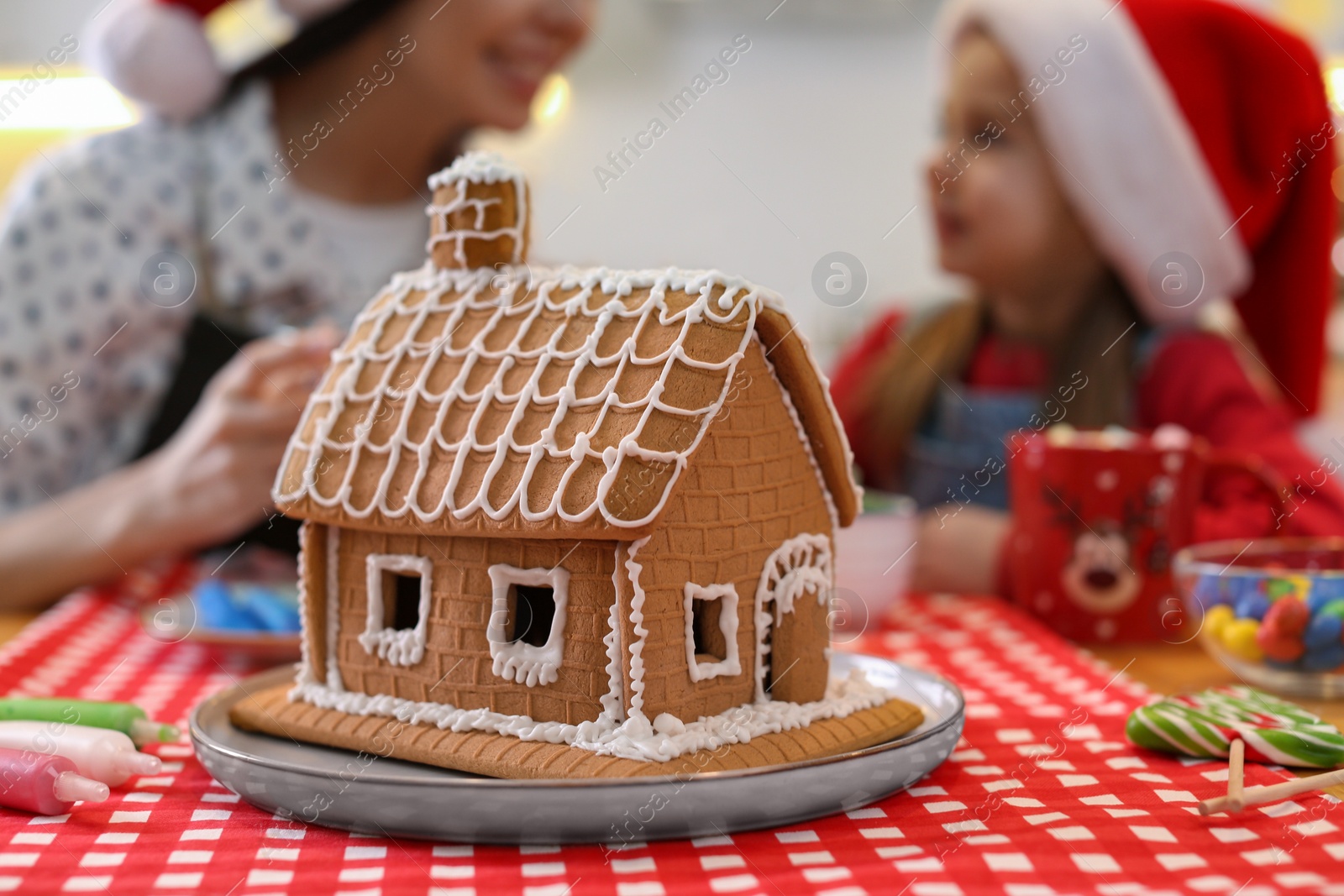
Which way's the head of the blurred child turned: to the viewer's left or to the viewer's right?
to the viewer's left

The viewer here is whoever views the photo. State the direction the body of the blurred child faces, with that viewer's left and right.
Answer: facing the viewer and to the left of the viewer

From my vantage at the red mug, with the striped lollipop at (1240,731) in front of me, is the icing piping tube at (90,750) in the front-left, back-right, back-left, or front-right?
front-right

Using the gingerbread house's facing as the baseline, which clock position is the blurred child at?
The blurred child is roughly at 9 o'clock from the gingerbread house.

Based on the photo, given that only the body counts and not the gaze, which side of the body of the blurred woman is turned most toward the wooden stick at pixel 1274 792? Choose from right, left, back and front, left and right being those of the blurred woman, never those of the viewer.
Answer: front

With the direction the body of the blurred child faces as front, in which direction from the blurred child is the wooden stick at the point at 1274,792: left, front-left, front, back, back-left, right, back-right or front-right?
front-left

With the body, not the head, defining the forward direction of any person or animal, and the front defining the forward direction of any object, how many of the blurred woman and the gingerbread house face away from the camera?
0

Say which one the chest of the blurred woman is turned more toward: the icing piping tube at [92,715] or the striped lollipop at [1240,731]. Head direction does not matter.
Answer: the striped lollipop

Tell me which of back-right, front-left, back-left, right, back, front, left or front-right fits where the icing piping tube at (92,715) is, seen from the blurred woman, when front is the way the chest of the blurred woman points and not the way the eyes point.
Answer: front-right

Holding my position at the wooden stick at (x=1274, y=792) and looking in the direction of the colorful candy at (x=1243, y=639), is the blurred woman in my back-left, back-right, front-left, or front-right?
front-left

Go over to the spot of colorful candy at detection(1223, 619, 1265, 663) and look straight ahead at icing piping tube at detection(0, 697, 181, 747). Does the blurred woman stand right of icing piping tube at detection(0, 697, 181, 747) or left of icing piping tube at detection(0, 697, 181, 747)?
right

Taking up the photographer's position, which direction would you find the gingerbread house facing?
facing the viewer and to the right of the viewer
